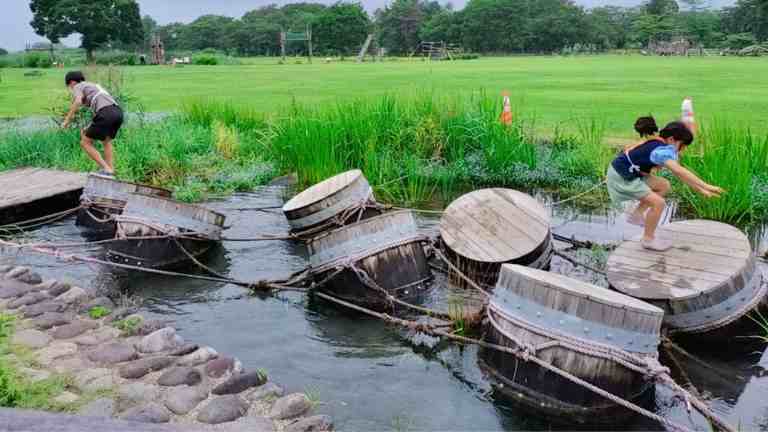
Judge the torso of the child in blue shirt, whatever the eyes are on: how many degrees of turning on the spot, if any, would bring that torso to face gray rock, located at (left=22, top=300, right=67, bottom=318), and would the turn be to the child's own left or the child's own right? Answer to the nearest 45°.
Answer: approximately 135° to the child's own right

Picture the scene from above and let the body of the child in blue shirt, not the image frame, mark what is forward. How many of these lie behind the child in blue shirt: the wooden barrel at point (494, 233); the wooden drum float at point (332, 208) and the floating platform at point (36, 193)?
3

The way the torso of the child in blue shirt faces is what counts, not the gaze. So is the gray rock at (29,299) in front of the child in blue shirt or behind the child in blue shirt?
behind

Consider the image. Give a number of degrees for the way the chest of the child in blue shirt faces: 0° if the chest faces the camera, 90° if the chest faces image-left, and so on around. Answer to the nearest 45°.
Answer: approximately 270°

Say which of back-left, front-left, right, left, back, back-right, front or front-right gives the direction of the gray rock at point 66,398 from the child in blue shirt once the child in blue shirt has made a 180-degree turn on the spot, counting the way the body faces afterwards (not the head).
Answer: front-left

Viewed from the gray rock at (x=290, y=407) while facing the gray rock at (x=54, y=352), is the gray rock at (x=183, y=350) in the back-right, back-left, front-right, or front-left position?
front-right

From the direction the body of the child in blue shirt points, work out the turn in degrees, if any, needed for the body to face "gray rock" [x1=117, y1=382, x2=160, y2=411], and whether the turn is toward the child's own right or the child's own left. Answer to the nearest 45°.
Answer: approximately 135° to the child's own right

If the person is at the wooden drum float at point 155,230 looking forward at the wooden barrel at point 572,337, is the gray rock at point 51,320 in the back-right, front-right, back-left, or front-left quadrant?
front-right

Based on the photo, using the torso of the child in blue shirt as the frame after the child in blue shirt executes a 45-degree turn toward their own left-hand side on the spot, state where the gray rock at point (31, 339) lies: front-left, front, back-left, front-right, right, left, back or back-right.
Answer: back

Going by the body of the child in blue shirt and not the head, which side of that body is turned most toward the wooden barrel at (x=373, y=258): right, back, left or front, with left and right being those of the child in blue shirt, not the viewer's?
back

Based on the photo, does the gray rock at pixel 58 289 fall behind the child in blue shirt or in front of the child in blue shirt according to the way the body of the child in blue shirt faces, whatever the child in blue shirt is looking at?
behind

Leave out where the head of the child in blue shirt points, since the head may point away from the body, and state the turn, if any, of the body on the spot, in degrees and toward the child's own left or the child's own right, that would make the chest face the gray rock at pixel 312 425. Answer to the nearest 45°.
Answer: approximately 135° to the child's own right

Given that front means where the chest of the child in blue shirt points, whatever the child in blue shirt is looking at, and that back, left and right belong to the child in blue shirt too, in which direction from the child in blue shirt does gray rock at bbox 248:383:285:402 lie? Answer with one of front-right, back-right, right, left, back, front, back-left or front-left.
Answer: back-right

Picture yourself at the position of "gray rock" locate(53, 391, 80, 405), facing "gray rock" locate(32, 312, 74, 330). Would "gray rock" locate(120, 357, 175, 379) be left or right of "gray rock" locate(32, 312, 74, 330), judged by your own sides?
right

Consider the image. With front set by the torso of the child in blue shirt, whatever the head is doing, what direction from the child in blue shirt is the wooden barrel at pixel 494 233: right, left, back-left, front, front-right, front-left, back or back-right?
back
